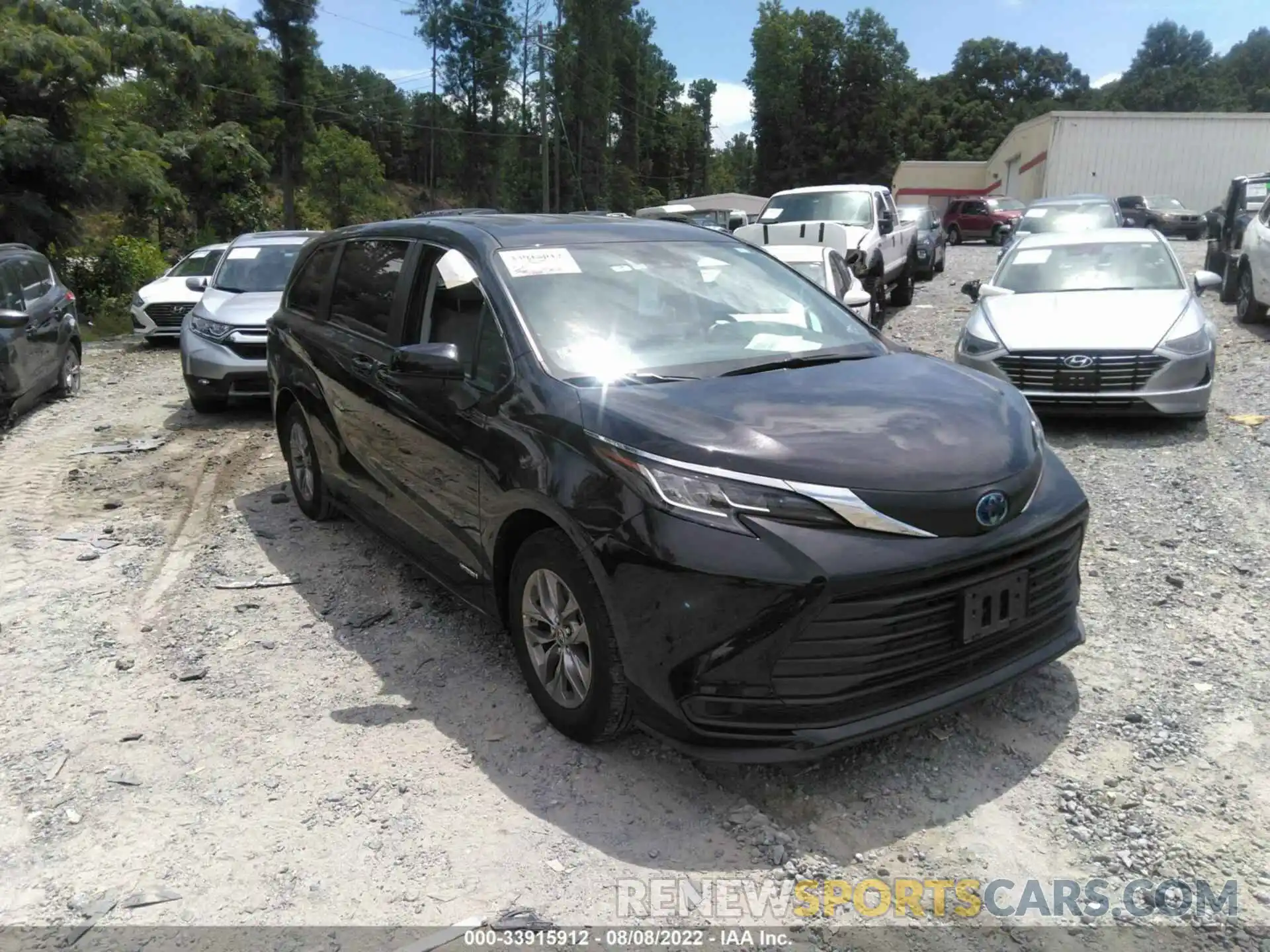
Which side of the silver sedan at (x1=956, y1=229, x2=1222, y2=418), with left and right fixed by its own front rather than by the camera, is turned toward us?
front

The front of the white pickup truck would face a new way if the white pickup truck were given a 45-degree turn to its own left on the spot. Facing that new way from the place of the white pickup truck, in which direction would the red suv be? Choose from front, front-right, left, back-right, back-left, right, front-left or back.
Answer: back

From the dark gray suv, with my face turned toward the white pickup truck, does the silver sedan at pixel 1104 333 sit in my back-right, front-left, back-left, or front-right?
front-right

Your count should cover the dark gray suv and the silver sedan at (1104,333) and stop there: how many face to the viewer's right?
0

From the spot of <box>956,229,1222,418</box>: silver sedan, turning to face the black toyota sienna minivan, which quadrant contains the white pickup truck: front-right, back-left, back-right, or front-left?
back-right

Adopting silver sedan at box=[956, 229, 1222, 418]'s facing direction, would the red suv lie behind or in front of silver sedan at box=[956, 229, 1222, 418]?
behind

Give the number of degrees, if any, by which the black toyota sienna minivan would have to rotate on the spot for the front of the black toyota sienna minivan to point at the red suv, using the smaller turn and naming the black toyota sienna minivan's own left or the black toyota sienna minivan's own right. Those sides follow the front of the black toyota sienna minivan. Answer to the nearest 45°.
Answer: approximately 135° to the black toyota sienna minivan's own left

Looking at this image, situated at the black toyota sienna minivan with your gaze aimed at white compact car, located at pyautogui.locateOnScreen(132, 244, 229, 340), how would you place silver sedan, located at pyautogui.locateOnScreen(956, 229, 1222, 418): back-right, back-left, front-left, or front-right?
front-right

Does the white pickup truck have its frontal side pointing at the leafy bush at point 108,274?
no

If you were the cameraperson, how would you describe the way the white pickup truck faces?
facing the viewer and to the left of the viewer

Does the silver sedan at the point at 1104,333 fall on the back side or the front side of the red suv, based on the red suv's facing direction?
on the front side

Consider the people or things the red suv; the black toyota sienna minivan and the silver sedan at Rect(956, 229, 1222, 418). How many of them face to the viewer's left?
0

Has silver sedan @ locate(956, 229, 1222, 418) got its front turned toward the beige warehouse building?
no

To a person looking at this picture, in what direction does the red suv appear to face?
facing the viewer and to the right of the viewer

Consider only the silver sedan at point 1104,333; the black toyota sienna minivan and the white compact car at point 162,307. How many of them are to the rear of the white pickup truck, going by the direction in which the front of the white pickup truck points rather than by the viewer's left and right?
0

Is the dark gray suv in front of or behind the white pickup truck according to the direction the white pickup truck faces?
in front

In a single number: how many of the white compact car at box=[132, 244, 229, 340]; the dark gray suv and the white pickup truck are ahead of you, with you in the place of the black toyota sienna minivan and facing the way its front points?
0

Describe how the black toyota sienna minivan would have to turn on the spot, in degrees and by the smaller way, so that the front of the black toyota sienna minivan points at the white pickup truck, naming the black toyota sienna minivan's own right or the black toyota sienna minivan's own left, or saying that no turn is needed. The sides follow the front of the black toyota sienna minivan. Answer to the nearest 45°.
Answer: approximately 135° to the black toyota sienna minivan's own left
